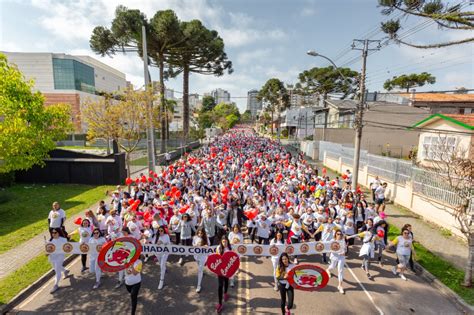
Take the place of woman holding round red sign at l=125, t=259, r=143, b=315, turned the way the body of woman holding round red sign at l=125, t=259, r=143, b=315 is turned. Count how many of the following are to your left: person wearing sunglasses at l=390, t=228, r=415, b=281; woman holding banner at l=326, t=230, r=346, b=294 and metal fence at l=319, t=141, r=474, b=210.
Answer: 3

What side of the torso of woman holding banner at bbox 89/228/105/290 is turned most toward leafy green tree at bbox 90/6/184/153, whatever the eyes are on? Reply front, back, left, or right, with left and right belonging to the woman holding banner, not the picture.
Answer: back

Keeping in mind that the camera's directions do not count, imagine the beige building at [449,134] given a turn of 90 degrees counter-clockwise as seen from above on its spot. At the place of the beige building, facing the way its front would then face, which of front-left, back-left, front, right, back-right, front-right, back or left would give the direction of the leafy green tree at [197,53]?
back-right

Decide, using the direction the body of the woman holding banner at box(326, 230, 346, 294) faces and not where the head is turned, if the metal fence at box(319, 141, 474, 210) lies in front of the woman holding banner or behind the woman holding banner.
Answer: behind

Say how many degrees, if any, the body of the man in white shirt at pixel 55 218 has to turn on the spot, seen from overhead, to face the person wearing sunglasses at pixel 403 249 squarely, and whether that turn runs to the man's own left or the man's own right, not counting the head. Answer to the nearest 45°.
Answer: approximately 45° to the man's own left

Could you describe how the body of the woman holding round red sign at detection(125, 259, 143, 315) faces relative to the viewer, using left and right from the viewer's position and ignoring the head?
facing the viewer

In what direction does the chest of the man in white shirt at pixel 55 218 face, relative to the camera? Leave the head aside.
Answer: toward the camera

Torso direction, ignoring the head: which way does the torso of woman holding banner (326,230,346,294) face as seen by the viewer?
toward the camera

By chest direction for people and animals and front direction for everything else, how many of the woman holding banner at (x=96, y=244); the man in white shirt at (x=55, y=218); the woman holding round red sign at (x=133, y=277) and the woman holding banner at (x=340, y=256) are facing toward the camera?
4

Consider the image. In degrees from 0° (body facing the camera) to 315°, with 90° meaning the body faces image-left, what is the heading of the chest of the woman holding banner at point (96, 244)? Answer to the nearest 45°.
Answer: approximately 0°

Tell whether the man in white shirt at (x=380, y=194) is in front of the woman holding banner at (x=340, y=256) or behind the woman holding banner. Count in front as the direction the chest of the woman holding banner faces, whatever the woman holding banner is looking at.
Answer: behind

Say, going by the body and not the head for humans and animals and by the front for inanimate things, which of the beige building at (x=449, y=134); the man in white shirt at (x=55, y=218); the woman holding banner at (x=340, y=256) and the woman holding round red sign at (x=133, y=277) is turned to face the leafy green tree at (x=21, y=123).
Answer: the beige building

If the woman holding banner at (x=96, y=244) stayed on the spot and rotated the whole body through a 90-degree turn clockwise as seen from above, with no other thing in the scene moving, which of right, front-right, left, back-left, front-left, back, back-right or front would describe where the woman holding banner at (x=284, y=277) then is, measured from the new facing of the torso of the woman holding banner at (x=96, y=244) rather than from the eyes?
back-left

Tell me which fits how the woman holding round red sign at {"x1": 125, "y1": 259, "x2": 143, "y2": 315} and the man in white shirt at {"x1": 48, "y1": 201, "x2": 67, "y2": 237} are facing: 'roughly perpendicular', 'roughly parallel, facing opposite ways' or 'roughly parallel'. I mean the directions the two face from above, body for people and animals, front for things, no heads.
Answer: roughly parallel

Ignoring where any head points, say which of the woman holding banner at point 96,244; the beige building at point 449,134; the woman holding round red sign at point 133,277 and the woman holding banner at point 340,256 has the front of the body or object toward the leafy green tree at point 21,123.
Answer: the beige building

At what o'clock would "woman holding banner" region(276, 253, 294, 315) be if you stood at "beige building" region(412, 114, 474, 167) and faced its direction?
The woman holding banner is roughly at 11 o'clock from the beige building.

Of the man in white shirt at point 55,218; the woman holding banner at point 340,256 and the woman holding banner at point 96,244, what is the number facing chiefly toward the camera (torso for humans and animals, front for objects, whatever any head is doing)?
3

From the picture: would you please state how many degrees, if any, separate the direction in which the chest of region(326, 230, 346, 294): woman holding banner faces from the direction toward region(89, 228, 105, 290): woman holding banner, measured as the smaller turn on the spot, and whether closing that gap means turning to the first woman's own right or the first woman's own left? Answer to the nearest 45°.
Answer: approximately 90° to the first woman's own right
